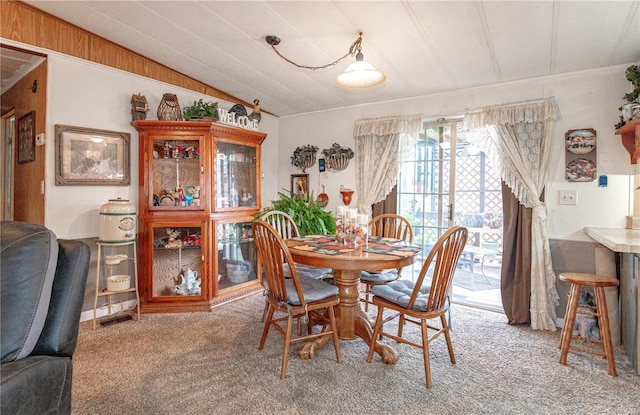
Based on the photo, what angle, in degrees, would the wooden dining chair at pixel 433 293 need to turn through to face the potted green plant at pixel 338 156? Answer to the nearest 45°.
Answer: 0° — it already faces it

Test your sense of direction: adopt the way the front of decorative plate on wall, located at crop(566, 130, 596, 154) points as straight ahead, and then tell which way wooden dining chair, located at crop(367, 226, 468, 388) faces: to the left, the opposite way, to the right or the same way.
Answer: to the right

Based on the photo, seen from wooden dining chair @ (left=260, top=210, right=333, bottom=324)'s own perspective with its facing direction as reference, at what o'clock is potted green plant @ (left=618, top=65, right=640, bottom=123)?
The potted green plant is roughly at 11 o'clock from the wooden dining chair.

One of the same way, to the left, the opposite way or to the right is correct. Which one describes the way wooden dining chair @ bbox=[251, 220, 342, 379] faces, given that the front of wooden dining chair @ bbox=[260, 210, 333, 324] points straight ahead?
to the left

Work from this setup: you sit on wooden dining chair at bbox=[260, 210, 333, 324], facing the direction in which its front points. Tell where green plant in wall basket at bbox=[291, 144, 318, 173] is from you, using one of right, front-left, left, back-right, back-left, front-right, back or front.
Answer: back-left
